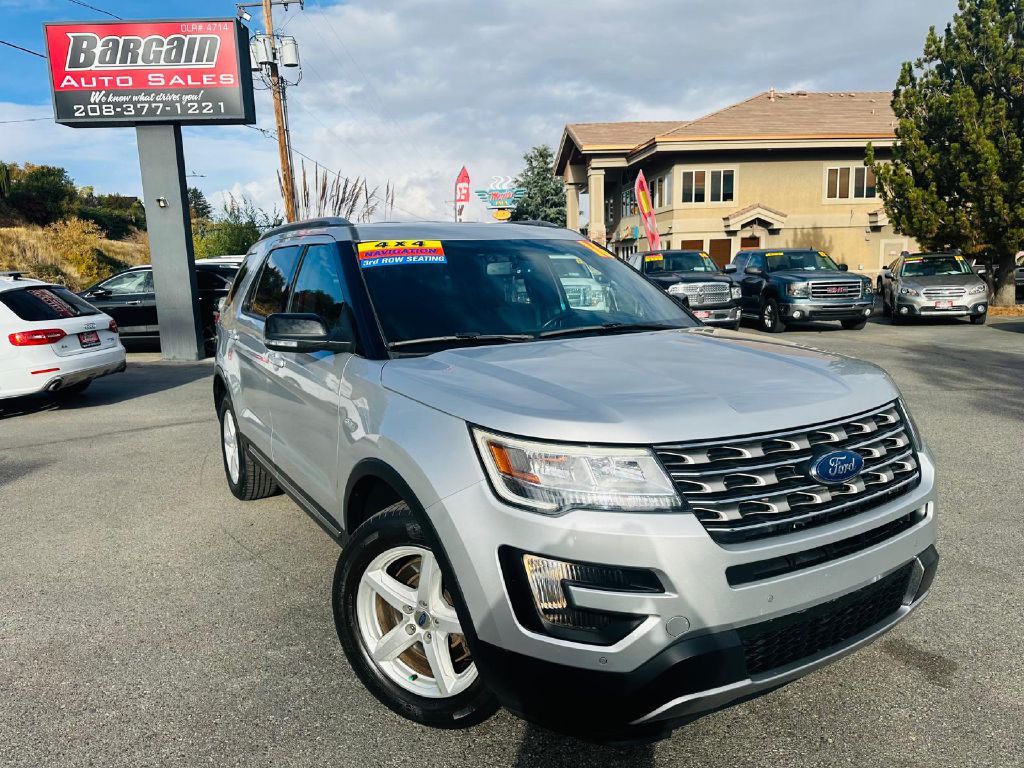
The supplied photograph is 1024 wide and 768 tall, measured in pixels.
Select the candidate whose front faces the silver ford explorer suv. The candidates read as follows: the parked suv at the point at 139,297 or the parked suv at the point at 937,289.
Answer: the parked suv at the point at 937,289

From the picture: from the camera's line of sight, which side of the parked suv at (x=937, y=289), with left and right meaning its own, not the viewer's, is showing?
front

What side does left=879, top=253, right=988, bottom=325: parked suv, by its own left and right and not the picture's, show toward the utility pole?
right

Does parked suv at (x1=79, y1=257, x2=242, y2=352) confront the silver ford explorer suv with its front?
no

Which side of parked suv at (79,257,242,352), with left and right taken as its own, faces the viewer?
left

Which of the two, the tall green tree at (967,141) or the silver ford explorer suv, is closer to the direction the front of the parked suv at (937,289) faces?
the silver ford explorer suv
